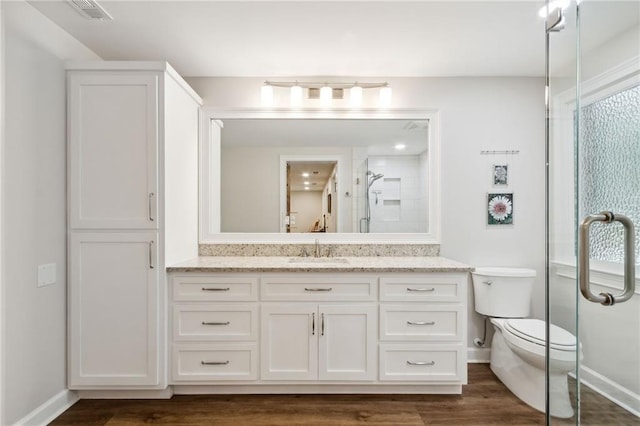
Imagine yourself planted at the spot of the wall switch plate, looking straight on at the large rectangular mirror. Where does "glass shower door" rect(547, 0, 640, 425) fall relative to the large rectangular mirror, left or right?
right

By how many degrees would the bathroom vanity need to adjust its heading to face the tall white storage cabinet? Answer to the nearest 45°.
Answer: approximately 90° to its right

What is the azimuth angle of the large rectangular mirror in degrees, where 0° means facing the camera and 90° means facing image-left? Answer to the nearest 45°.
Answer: approximately 0°

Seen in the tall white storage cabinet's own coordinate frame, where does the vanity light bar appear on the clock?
The vanity light bar is roughly at 9 o'clock from the tall white storage cabinet.

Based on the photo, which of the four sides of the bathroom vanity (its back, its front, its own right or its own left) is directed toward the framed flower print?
left

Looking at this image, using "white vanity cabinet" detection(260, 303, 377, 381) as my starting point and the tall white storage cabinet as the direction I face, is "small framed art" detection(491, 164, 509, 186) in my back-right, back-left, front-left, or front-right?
back-right
